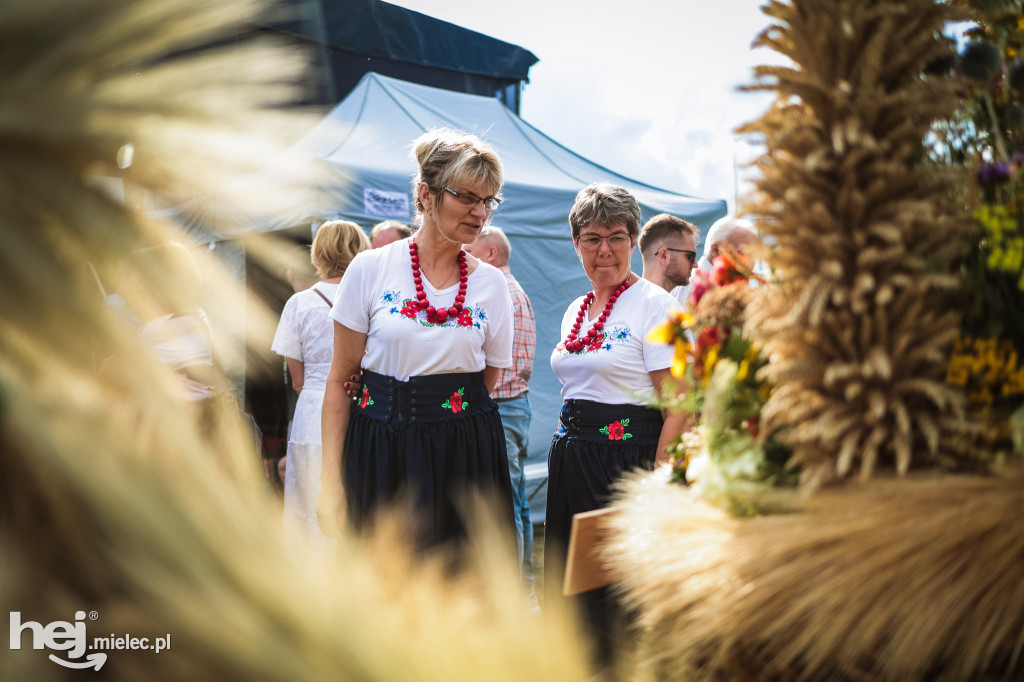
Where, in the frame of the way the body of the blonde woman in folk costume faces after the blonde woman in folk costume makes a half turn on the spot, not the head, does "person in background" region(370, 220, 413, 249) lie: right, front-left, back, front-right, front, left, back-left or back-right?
front

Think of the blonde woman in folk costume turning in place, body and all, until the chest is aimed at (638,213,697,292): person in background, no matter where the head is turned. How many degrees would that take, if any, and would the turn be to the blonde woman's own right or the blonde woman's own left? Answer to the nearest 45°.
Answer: approximately 135° to the blonde woman's own left

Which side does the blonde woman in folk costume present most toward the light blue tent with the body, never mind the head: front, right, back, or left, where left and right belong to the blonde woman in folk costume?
back

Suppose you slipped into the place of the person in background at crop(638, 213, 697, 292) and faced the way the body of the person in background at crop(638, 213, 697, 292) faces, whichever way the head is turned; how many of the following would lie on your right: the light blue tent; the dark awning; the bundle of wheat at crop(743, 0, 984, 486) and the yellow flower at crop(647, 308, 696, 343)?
2

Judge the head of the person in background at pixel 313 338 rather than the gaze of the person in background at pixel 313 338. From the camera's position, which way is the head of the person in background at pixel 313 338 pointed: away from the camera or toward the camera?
away from the camera

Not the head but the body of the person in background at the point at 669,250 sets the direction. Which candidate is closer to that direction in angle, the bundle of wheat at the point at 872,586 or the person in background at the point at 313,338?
the bundle of wheat

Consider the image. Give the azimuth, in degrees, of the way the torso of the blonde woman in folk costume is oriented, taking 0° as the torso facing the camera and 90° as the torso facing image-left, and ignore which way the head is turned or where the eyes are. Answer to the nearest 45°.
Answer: approximately 0°

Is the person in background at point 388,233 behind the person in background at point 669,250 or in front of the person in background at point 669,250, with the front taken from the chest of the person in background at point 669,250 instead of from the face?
behind

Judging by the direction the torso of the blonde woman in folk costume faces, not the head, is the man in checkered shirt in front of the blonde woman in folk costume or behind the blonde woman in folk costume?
behind

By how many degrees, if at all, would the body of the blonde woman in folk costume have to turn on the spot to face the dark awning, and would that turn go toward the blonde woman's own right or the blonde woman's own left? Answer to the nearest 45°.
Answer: approximately 180°
